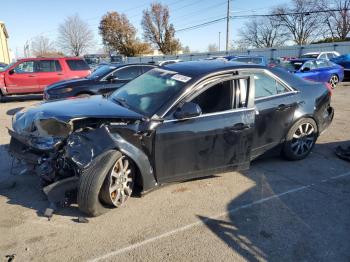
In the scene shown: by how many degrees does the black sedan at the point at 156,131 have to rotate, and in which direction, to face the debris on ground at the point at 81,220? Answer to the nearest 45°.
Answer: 0° — it already faces it

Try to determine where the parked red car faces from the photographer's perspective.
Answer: facing to the left of the viewer

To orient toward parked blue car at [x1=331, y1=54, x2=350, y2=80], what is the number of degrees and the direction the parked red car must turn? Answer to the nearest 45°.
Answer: approximately 180°

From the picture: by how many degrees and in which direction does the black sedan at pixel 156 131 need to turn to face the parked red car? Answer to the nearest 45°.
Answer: approximately 90° to its right

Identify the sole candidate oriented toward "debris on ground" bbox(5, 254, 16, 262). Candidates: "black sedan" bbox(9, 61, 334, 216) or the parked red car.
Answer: the black sedan

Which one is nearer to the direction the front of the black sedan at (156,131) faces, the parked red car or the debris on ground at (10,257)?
the debris on ground

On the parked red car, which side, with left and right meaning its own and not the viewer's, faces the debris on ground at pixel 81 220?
left

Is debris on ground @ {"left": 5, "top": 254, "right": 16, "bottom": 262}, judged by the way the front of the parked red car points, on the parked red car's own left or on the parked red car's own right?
on the parked red car's own left

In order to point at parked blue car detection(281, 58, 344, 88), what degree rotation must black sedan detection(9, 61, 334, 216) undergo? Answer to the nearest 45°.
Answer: approximately 180°
